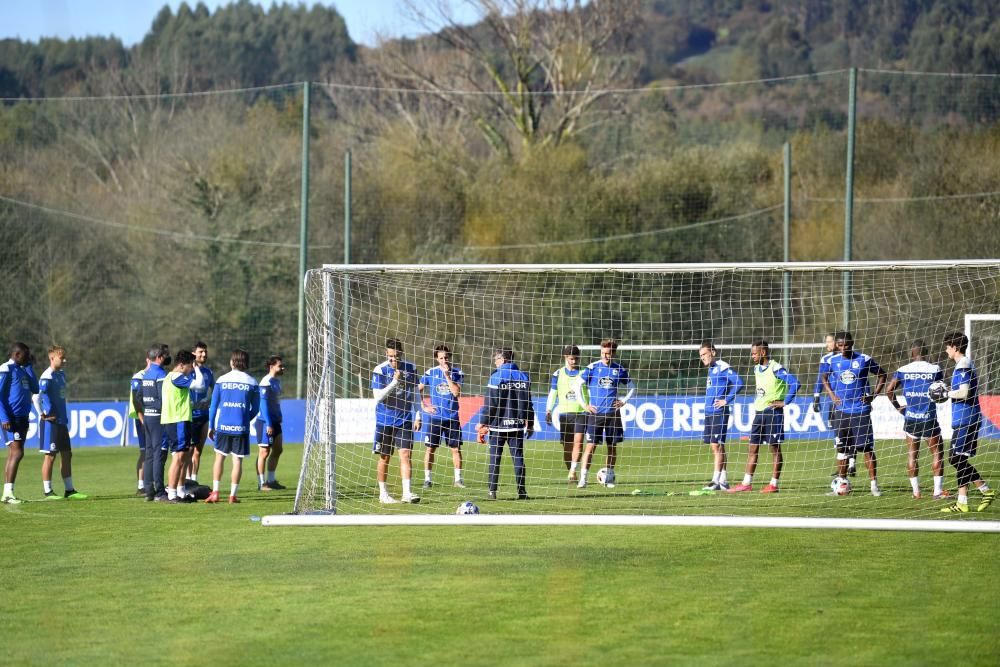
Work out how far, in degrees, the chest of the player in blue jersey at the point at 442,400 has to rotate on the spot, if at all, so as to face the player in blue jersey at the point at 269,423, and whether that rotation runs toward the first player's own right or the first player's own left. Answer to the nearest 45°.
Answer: approximately 135° to the first player's own right

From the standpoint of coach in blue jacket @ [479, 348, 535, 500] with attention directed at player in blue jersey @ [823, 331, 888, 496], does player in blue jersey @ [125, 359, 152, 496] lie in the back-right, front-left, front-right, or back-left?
back-left

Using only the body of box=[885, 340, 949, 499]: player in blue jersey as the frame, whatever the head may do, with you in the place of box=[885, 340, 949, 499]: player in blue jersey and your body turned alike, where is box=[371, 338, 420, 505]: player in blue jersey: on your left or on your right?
on your left

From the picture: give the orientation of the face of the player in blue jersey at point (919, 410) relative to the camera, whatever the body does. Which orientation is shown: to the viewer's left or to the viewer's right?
to the viewer's left

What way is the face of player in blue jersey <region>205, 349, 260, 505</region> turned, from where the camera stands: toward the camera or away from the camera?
away from the camera

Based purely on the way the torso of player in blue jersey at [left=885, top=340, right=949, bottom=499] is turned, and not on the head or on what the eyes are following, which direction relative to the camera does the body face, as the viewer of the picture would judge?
away from the camera

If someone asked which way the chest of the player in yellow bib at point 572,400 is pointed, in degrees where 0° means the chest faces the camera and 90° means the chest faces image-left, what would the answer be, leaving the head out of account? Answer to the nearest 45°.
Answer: approximately 0°

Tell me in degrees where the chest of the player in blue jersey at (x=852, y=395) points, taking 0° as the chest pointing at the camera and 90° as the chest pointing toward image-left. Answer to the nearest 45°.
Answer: approximately 0°

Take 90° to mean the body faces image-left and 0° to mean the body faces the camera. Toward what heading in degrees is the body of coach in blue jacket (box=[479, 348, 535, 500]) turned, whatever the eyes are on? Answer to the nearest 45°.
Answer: approximately 180°

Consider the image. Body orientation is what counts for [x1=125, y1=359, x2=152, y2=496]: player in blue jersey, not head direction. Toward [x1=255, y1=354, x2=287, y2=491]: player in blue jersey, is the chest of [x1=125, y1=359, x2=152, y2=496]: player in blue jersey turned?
yes
